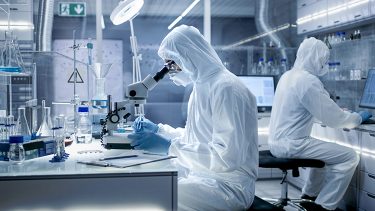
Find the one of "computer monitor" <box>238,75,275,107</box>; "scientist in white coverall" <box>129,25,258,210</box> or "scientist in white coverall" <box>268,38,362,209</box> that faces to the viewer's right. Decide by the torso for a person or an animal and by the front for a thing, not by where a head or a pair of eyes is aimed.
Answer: "scientist in white coverall" <box>268,38,362,209</box>

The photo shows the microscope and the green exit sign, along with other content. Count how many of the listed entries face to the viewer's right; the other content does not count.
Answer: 1

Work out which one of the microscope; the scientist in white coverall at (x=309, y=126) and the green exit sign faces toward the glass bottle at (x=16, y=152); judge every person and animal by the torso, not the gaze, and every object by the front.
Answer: the green exit sign

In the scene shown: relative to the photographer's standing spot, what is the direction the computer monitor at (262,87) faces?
facing the viewer

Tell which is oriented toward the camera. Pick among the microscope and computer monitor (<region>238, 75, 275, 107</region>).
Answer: the computer monitor

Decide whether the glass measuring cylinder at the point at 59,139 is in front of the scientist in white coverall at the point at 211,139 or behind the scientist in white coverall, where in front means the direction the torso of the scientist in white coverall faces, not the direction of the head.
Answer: in front

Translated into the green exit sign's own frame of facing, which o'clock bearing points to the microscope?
The microscope is roughly at 12 o'clock from the green exit sign.

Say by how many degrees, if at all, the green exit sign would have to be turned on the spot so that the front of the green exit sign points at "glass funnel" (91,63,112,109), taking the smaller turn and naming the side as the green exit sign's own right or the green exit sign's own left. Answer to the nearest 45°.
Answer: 0° — it already faces it

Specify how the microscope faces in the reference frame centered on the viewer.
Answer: facing to the right of the viewer

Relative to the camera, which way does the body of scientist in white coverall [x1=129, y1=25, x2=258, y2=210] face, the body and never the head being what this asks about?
to the viewer's left

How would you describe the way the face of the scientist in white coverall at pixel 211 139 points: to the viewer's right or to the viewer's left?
to the viewer's left

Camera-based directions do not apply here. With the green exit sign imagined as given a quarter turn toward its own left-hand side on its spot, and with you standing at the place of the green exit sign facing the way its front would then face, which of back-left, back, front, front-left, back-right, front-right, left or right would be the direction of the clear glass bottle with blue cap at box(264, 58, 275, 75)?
front

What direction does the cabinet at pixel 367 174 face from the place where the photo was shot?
facing the viewer and to the left of the viewer

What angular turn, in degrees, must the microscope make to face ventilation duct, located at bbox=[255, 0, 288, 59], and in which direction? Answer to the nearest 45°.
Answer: approximately 45° to its left

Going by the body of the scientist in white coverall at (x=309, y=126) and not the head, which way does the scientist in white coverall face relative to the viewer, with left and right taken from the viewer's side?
facing to the right of the viewer

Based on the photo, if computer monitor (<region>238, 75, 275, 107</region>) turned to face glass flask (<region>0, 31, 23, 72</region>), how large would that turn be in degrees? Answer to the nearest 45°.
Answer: approximately 45° to its right
